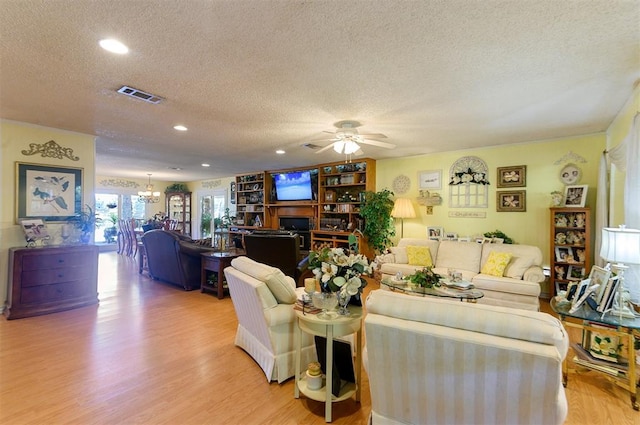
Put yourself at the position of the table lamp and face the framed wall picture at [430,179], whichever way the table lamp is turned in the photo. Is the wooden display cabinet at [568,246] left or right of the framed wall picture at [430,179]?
right

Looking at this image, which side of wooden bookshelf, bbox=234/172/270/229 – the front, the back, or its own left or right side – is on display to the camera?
front

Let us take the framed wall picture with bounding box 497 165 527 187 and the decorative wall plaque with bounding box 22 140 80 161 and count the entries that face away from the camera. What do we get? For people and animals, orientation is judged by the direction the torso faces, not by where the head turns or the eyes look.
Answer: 0

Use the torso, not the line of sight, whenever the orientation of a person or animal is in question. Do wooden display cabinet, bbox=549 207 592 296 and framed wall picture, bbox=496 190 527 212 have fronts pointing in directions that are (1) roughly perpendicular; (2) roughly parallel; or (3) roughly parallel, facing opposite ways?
roughly parallel

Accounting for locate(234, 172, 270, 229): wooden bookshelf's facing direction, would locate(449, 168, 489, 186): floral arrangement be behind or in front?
in front

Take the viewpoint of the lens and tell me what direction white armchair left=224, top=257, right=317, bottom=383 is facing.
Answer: facing away from the viewer and to the right of the viewer

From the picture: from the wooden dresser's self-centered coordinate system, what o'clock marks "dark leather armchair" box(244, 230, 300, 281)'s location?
The dark leather armchair is roughly at 10 o'clock from the wooden dresser.

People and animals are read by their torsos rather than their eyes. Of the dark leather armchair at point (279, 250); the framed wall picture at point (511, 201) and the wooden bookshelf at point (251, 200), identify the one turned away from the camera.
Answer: the dark leather armchair

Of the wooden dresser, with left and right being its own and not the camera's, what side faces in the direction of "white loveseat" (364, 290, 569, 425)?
front

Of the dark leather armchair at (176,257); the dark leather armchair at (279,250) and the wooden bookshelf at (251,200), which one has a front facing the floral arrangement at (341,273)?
the wooden bookshelf

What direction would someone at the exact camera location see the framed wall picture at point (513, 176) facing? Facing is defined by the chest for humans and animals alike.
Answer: facing the viewer

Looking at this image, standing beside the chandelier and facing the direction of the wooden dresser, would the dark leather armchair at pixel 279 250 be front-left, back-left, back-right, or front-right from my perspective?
front-left

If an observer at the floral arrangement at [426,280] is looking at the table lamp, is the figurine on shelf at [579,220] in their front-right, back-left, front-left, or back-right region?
front-left

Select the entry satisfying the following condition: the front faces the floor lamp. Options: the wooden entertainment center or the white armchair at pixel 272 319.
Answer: the white armchair

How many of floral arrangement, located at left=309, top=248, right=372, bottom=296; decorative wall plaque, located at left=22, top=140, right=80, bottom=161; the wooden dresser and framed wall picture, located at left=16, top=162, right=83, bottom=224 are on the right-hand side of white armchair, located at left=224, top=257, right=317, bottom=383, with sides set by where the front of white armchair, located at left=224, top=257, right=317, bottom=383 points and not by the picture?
1
